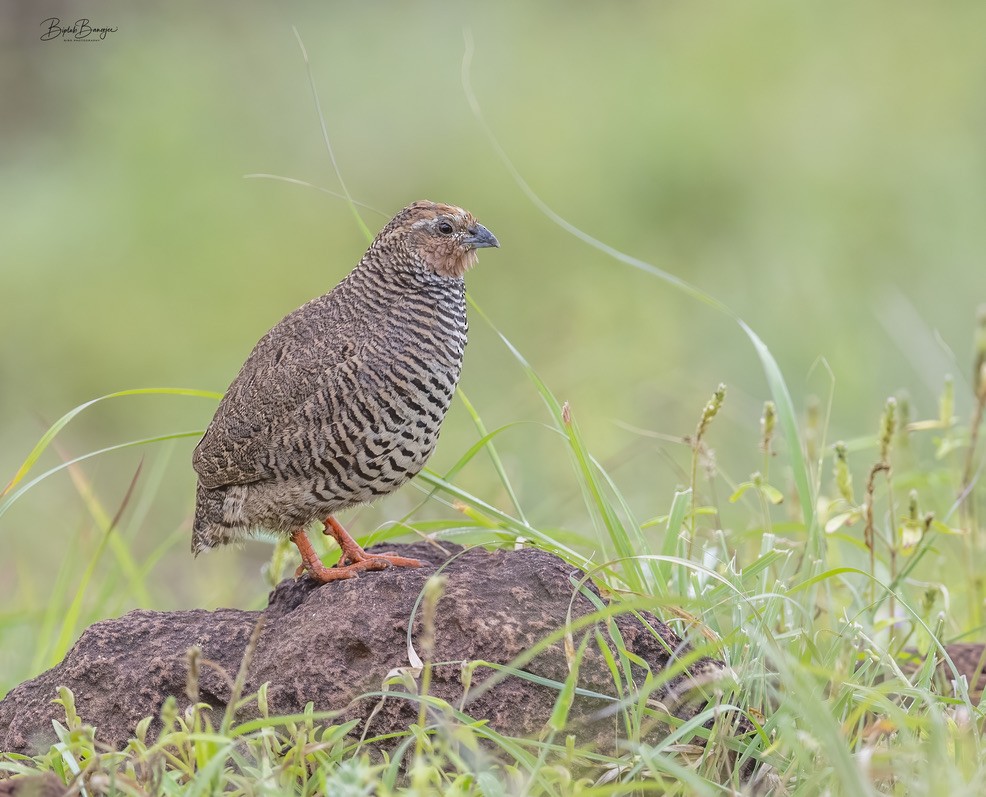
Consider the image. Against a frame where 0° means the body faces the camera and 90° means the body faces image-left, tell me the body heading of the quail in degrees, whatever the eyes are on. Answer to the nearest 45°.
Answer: approximately 270°
